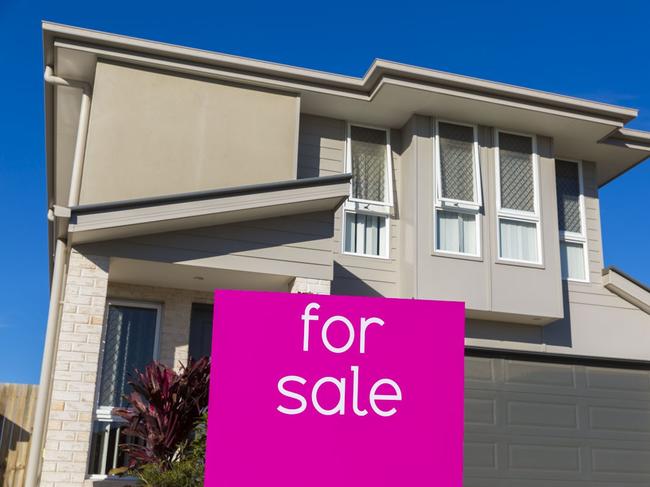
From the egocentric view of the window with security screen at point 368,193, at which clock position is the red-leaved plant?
The red-leaved plant is roughly at 1 o'clock from the window with security screen.

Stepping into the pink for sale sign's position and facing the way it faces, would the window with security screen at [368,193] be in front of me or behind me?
behind

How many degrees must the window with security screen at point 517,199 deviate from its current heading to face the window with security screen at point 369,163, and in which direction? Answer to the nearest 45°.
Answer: approximately 135° to its right

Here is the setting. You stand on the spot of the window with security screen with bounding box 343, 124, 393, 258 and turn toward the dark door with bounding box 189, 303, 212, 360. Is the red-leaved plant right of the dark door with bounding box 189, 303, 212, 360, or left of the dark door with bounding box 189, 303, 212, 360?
left

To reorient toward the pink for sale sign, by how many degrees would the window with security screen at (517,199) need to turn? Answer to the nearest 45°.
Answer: approximately 45° to its right

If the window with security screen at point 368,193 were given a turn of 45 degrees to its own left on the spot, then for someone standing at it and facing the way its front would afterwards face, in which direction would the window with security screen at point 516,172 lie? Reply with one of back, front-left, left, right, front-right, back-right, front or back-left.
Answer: front-left

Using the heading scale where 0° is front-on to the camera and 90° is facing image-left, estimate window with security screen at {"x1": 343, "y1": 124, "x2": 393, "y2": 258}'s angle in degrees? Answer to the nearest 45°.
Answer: approximately 0°

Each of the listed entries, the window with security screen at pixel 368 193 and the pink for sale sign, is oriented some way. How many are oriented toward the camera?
2

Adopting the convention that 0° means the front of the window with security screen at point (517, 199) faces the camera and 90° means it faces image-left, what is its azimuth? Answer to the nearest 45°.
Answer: approximately 315°

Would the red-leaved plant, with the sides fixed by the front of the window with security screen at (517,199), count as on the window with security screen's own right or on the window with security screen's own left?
on the window with security screen's own right

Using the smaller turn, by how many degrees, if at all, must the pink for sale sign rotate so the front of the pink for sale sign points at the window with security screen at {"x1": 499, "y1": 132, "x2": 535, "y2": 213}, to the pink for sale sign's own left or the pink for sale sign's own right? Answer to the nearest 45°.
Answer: approximately 180°
